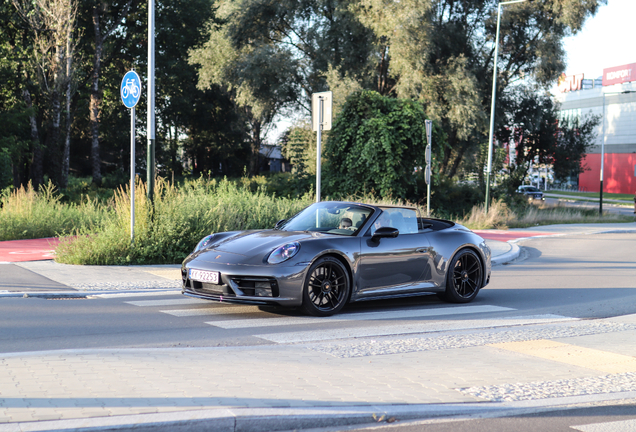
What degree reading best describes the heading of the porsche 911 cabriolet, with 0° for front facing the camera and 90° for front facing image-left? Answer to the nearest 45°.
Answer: approximately 45°

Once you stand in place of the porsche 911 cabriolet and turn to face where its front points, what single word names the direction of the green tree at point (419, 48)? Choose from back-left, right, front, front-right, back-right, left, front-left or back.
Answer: back-right

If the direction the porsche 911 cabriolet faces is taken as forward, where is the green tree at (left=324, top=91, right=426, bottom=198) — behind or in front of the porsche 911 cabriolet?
behind

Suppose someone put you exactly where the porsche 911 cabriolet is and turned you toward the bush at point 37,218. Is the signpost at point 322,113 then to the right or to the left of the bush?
right

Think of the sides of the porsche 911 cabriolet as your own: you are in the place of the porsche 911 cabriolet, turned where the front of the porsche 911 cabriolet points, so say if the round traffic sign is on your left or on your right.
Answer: on your right

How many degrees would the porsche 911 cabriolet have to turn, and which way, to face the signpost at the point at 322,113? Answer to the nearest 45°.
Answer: approximately 135° to its right

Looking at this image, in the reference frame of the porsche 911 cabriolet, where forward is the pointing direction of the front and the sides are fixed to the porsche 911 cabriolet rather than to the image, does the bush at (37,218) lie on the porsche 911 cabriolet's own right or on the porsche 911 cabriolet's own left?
on the porsche 911 cabriolet's own right

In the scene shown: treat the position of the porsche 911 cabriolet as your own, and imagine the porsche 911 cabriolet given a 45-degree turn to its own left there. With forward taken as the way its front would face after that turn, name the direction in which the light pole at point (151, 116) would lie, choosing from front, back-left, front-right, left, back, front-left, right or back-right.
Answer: back-right
